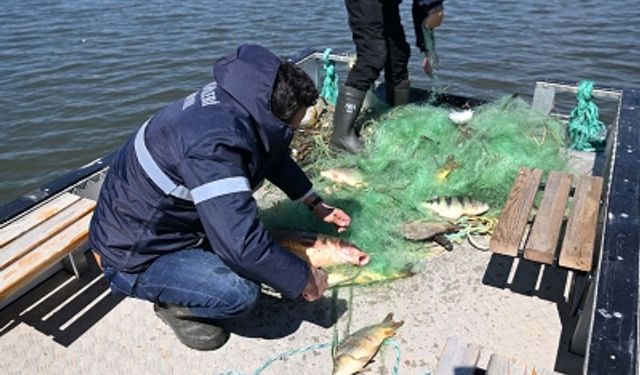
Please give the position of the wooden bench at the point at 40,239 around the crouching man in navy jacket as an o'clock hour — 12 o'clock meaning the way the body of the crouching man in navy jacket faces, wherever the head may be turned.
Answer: The wooden bench is roughly at 7 o'clock from the crouching man in navy jacket.

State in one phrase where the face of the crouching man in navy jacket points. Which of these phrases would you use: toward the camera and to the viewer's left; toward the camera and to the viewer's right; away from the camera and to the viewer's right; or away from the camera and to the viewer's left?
away from the camera and to the viewer's right

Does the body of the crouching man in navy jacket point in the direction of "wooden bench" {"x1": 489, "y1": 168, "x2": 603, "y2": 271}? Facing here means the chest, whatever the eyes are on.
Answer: yes

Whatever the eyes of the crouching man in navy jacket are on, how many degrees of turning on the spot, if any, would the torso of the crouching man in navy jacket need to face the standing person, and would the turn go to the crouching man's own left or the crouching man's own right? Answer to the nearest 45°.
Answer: approximately 45° to the crouching man's own left

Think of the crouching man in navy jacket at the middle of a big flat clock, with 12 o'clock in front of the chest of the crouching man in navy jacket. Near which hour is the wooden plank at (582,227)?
The wooden plank is roughly at 12 o'clock from the crouching man in navy jacket.

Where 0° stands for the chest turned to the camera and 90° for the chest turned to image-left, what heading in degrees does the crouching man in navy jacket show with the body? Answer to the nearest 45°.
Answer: approximately 270°

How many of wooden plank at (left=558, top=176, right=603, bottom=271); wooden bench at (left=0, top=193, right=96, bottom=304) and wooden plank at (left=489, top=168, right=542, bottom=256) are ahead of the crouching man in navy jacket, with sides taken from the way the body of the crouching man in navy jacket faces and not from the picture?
2

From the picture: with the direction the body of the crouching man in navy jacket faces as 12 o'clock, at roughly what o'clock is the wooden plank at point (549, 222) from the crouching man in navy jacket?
The wooden plank is roughly at 12 o'clock from the crouching man in navy jacket.
